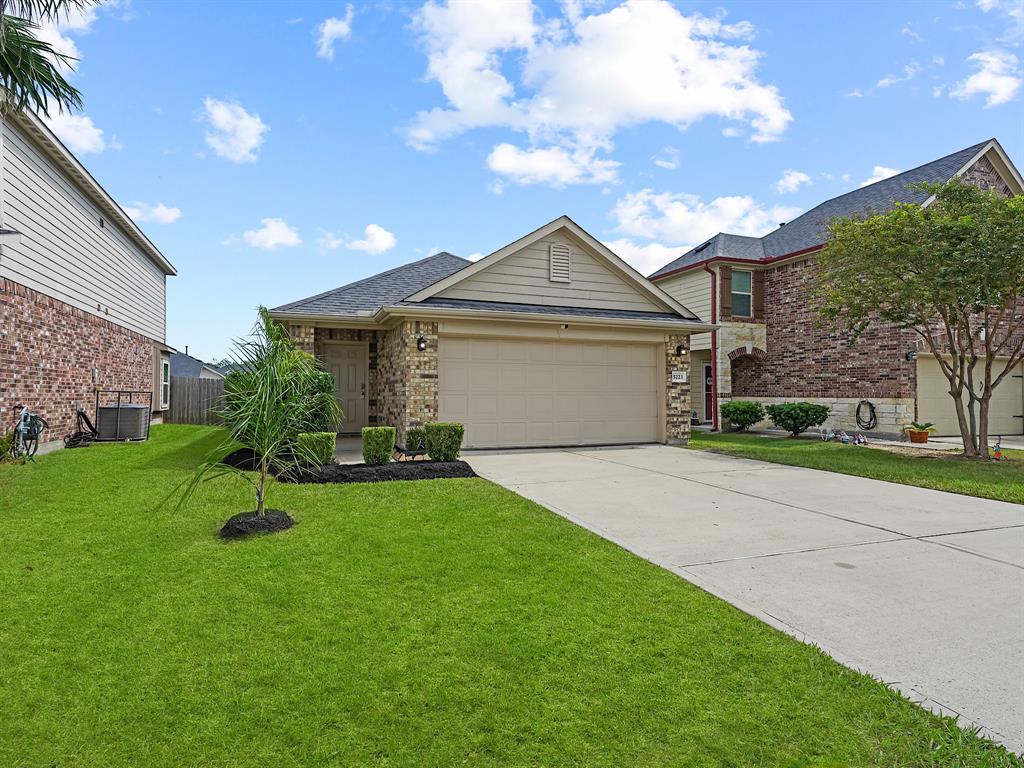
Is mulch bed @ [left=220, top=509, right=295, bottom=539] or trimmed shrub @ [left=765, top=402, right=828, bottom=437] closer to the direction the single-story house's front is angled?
the mulch bed

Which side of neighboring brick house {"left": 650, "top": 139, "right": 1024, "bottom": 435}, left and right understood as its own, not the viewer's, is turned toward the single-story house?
right

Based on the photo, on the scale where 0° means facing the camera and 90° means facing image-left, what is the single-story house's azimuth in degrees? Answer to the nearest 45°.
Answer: approximately 0°

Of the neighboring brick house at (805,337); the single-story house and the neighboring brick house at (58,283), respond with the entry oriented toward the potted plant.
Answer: the neighboring brick house at (805,337)

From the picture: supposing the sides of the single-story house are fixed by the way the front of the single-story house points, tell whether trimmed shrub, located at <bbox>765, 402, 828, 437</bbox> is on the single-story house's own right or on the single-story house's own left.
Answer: on the single-story house's own left

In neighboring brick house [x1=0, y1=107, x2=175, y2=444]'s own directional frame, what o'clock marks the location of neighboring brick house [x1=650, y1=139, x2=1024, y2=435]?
neighboring brick house [x1=650, y1=139, x2=1024, y2=435] is roughly at 8 o'clock from neighboring brick house [x1=0, y1=107, x2=175, y2=444].

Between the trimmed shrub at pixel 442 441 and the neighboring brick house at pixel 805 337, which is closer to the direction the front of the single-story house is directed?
the trimmed shrub

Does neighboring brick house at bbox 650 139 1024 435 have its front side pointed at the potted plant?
yes

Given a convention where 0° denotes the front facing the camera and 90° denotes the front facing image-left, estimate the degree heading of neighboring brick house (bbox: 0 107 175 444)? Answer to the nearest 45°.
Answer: approximately 45°
